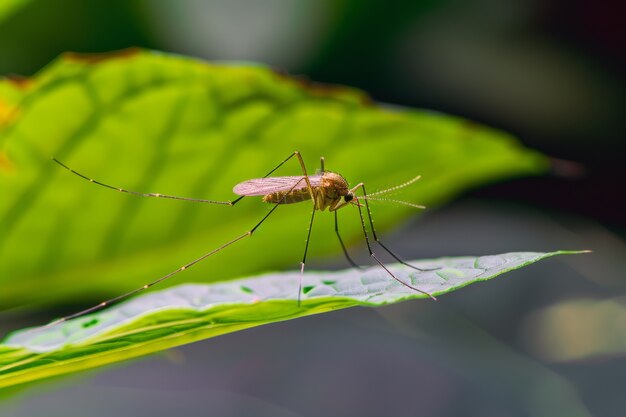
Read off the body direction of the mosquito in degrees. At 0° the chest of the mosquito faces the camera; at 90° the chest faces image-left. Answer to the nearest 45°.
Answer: approximately 270°
